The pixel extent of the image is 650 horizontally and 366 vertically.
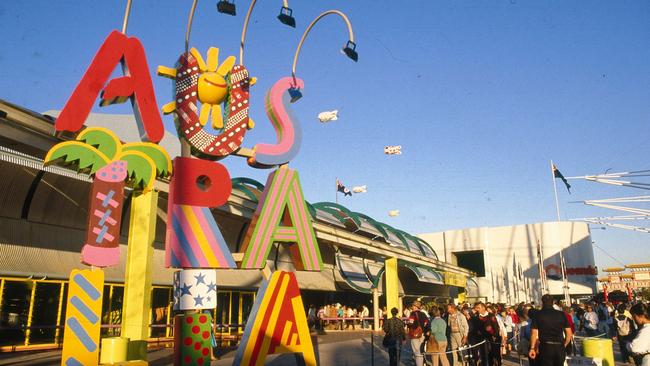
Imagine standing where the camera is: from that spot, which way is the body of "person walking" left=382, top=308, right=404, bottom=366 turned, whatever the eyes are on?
away from the camera

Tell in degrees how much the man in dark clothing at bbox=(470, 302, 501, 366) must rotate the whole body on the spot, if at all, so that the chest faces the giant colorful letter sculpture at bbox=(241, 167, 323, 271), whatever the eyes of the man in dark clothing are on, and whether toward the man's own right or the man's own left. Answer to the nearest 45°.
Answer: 0° — they already face it

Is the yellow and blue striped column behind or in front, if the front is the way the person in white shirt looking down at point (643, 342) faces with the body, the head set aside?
in front

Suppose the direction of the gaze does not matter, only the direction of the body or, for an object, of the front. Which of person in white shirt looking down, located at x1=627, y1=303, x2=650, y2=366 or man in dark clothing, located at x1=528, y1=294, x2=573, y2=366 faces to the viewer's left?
the person in white shirt looking down

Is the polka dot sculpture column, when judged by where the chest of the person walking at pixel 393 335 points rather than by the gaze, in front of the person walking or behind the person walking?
behind

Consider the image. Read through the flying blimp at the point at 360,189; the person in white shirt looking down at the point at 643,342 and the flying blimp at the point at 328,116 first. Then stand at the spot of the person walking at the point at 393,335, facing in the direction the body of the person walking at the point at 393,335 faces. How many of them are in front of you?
2

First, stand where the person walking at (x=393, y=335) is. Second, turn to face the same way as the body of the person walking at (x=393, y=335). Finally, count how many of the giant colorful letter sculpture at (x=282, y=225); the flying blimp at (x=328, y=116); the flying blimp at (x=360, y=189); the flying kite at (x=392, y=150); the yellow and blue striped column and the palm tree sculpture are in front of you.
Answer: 3

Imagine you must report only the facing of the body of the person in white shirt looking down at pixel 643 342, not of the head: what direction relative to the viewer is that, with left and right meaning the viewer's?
facing to the left of the viewer
